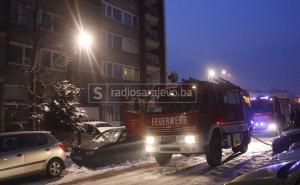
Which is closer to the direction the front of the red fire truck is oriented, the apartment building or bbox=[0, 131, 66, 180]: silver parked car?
the silver parked car

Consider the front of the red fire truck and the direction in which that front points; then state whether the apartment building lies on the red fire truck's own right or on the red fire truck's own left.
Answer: on the red fire truck's own right

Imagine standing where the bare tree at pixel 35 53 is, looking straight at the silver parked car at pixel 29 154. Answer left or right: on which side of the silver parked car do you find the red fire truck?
left

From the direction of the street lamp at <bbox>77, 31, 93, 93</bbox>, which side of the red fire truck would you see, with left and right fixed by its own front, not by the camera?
right

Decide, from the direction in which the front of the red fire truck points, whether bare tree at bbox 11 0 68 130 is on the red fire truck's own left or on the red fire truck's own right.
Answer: on the red fire truck's own right

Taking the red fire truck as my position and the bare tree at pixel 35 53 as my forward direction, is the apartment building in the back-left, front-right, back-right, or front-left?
front-right

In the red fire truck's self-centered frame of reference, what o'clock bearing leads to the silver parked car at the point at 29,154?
The silver parked car is roughly at 1 o'clock from the red fire truck.

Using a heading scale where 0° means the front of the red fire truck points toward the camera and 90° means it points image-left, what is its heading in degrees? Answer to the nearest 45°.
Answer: approximately 45°
